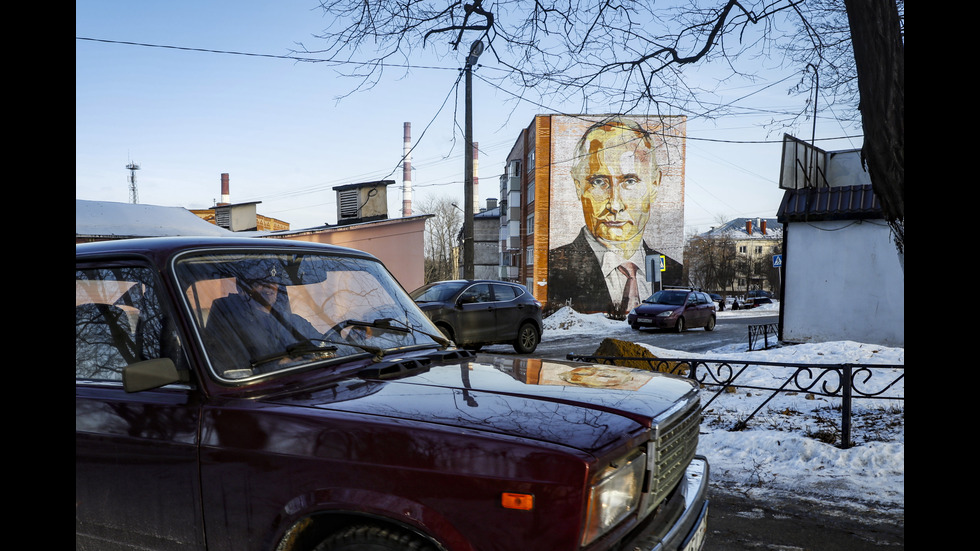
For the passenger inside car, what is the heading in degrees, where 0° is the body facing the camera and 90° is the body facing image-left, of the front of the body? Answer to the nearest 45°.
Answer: approximately 315°

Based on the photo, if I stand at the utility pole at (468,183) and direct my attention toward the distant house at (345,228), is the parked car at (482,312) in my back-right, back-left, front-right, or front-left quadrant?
back-left

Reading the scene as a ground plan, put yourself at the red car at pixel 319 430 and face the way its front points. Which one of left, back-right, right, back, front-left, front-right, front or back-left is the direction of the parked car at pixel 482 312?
back-left

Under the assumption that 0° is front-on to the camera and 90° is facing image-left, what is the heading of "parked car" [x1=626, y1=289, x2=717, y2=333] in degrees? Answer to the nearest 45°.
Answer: approximately 45°

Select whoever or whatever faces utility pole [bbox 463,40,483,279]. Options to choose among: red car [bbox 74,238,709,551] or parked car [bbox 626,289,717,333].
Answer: the parked car

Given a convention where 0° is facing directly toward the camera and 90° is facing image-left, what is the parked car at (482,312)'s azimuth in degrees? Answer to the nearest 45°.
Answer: approximately 45°

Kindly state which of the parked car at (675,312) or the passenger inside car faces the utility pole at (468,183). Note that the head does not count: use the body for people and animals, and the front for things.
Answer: the parked car
